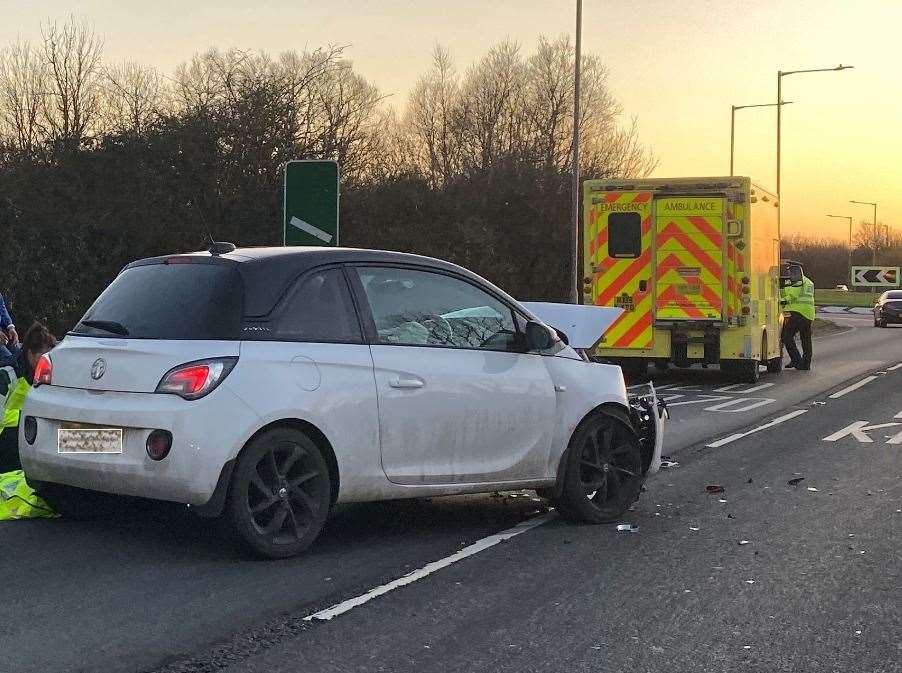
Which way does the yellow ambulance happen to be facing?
away from the camera

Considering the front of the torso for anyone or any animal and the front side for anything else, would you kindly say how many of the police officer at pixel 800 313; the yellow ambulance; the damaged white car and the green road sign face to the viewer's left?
1

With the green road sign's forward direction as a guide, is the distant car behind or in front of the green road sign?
behind

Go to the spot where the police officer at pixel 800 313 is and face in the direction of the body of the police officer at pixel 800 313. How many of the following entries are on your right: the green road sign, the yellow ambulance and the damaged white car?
0

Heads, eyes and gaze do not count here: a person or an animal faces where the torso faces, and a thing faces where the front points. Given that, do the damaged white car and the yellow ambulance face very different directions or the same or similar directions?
same or similar directions

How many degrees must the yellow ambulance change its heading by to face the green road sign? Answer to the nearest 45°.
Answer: approximately 135° to its left

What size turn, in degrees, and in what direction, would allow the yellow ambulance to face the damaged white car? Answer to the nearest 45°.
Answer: approximately 180°

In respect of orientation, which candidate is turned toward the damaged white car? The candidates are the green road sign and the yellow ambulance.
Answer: the green road sign

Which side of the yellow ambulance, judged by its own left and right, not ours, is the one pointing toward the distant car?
front

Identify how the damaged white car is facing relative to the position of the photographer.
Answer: facing away from the viewer and to the right of the viewer

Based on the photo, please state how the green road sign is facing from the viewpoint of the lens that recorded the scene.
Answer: facing the viewer

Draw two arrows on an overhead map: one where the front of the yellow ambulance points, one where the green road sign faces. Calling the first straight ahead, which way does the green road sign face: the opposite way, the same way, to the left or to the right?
the opposite way

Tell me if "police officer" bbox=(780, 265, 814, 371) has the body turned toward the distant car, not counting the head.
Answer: no

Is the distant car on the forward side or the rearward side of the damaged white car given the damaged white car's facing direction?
on the forward side

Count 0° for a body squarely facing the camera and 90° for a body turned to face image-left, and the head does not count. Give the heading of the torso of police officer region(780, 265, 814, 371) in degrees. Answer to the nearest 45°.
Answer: approximately 90°
